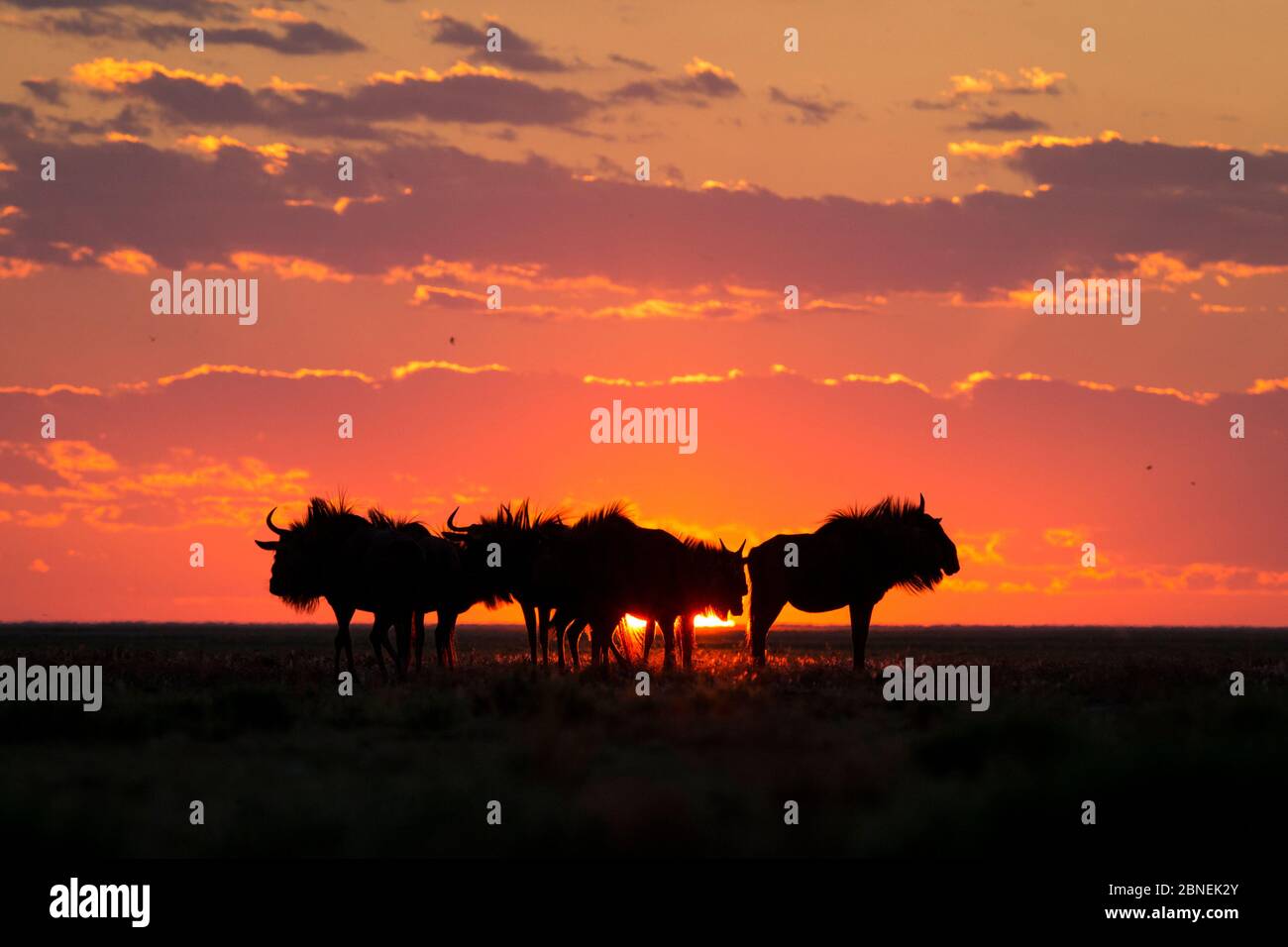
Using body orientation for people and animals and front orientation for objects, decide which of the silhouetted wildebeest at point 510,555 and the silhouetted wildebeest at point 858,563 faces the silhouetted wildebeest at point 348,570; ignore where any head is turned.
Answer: the silhouetted wildebeest at point 510,555

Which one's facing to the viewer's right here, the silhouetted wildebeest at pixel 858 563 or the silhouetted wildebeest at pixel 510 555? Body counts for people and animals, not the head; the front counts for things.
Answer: the silhouetted wildebeest at pixel 858 563

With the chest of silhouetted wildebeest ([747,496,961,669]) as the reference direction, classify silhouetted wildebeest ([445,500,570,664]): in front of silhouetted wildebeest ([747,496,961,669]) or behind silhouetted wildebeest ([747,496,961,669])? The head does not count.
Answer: behind

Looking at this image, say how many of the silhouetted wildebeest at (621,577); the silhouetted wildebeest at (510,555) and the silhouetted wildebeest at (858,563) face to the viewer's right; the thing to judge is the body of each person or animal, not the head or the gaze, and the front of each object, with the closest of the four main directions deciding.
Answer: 2

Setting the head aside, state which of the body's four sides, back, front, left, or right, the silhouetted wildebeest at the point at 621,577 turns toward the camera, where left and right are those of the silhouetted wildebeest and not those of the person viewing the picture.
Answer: right

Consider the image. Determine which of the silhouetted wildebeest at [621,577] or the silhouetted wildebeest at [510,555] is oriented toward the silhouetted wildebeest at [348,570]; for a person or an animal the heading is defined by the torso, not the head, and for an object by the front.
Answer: the silhouetted wildebeest at [510,555]

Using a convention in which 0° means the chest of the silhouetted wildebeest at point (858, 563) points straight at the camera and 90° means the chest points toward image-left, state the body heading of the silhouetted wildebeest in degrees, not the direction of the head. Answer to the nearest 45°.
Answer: approximately 270°

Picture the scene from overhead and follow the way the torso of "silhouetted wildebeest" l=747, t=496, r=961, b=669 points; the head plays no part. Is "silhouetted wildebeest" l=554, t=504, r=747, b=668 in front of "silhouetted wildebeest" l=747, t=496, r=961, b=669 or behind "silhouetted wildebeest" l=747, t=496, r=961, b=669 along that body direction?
behind

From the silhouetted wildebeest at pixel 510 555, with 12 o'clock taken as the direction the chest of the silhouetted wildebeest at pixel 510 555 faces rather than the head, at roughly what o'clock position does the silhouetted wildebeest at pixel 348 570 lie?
the silhouetted wildebeest at pixel 348 570 is roughly at 12 o'clock from the silhouetted wildebeest at pixel 510 555.

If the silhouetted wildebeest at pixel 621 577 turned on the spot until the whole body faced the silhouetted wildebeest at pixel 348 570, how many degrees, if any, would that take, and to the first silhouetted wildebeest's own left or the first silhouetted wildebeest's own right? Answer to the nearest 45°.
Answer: approximately 180°

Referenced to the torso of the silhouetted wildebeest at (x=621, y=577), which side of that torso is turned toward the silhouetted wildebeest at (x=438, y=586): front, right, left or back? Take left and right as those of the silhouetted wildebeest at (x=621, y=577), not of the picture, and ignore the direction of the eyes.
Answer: back

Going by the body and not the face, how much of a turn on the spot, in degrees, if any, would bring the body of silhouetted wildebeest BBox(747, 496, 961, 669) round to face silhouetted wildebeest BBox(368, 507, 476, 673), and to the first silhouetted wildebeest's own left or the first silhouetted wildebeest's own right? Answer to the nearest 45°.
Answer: approximately 180°

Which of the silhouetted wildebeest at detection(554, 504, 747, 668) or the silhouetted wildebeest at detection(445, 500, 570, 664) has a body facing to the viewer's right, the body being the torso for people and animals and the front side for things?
the silhouetted wildebeest at detection(554, 504, 747, 668)

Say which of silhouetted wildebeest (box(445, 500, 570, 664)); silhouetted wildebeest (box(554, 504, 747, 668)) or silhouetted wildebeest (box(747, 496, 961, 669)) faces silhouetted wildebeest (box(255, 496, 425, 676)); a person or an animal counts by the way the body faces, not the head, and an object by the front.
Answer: silhouetted wildebeest (box(445, 500, 570, 664))
